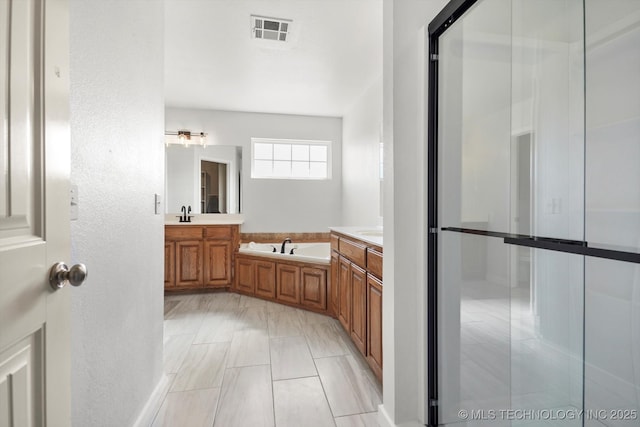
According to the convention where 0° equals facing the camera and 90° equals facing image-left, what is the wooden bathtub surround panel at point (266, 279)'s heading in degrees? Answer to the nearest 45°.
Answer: approximately 45°

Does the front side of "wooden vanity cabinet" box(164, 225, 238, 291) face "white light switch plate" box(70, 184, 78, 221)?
yes

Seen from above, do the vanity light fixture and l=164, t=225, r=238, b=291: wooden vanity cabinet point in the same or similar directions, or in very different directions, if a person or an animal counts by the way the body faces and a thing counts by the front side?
same or similar directions

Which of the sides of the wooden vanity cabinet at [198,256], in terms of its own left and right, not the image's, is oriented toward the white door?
front

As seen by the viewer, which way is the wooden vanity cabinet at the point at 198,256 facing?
toward the camera

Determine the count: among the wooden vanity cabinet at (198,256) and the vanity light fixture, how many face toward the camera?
2

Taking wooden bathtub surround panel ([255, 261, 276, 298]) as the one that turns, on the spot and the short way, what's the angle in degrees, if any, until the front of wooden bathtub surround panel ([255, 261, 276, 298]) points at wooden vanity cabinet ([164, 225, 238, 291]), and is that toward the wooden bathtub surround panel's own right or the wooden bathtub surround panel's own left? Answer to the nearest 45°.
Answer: approximately 90° to the wooden bathtub surround panel's own right

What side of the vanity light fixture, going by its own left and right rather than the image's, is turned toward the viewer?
front

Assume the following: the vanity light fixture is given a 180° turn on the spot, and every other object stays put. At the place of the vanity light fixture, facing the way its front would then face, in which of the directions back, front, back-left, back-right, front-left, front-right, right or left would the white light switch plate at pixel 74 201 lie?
back
